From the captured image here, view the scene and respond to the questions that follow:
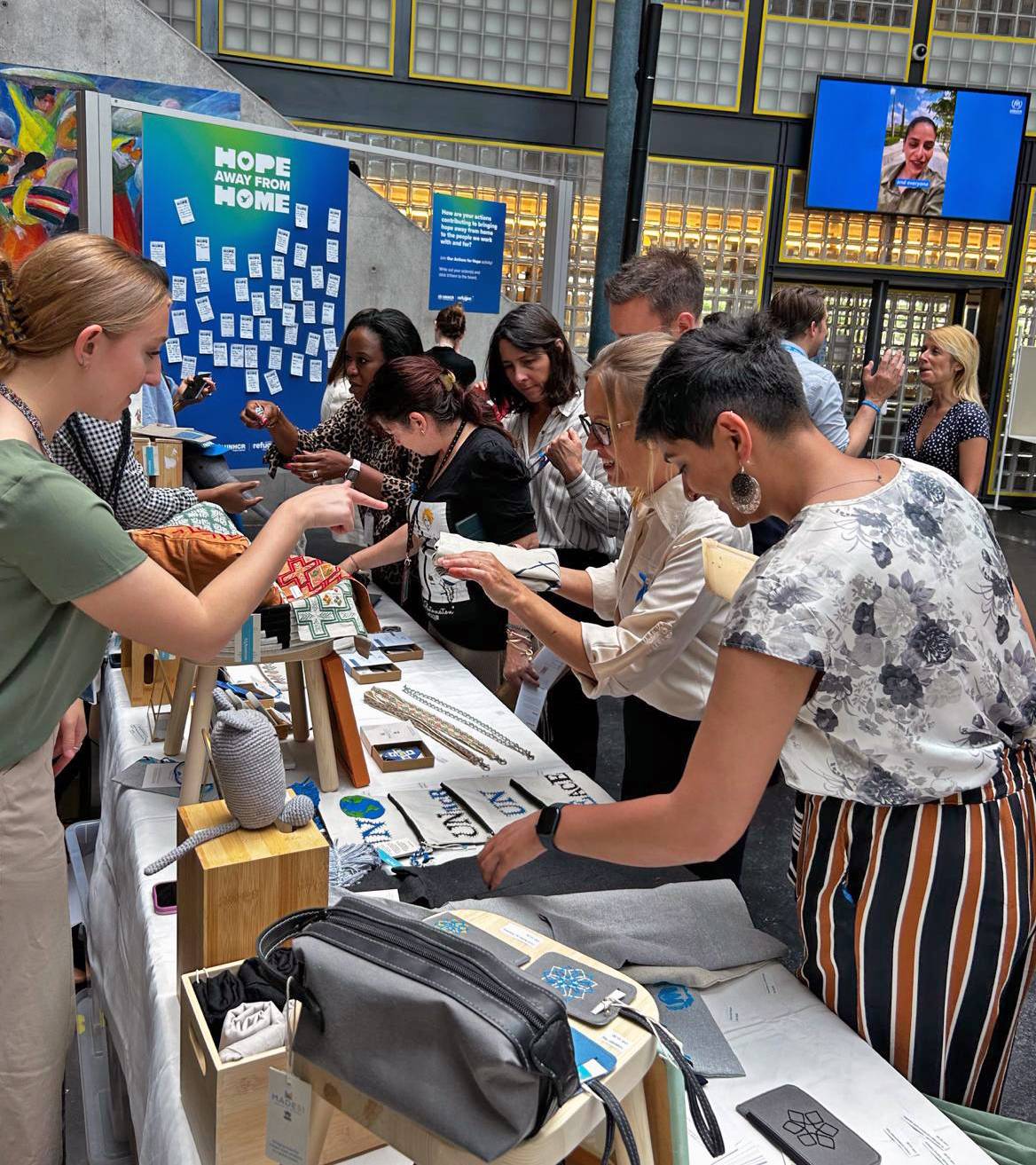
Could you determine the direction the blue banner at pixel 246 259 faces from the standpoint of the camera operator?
facing the viewer and to the right of the viewer

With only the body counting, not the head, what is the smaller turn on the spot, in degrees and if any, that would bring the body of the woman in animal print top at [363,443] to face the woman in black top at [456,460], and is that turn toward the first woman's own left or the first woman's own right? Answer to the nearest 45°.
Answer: approximately 45° to the first woman's own left

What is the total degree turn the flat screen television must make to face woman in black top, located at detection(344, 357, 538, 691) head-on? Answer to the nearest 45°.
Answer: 0° — it already faces them

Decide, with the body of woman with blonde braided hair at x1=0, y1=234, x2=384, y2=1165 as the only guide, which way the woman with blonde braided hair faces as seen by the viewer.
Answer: to the viewer's right

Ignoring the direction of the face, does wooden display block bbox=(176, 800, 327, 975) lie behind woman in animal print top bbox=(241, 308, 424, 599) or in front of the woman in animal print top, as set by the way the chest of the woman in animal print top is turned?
in front

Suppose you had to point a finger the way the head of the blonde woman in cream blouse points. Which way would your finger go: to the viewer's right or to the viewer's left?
to the viewer's left

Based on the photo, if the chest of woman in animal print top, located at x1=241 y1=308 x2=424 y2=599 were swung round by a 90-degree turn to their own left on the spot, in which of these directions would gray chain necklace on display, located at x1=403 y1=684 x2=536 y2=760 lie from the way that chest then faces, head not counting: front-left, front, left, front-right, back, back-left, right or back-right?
front-right

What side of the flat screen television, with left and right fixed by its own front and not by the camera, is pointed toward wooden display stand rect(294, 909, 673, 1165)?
front

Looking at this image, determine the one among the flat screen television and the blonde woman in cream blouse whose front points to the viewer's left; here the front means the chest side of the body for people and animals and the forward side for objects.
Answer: the blonde woman in cream blouse

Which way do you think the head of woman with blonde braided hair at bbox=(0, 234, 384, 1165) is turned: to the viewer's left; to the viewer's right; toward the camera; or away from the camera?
to the viewer's right

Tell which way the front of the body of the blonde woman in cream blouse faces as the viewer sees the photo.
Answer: to the viewer's left

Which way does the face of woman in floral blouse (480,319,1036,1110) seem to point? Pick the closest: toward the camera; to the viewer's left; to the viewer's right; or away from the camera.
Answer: to the viewer's left
